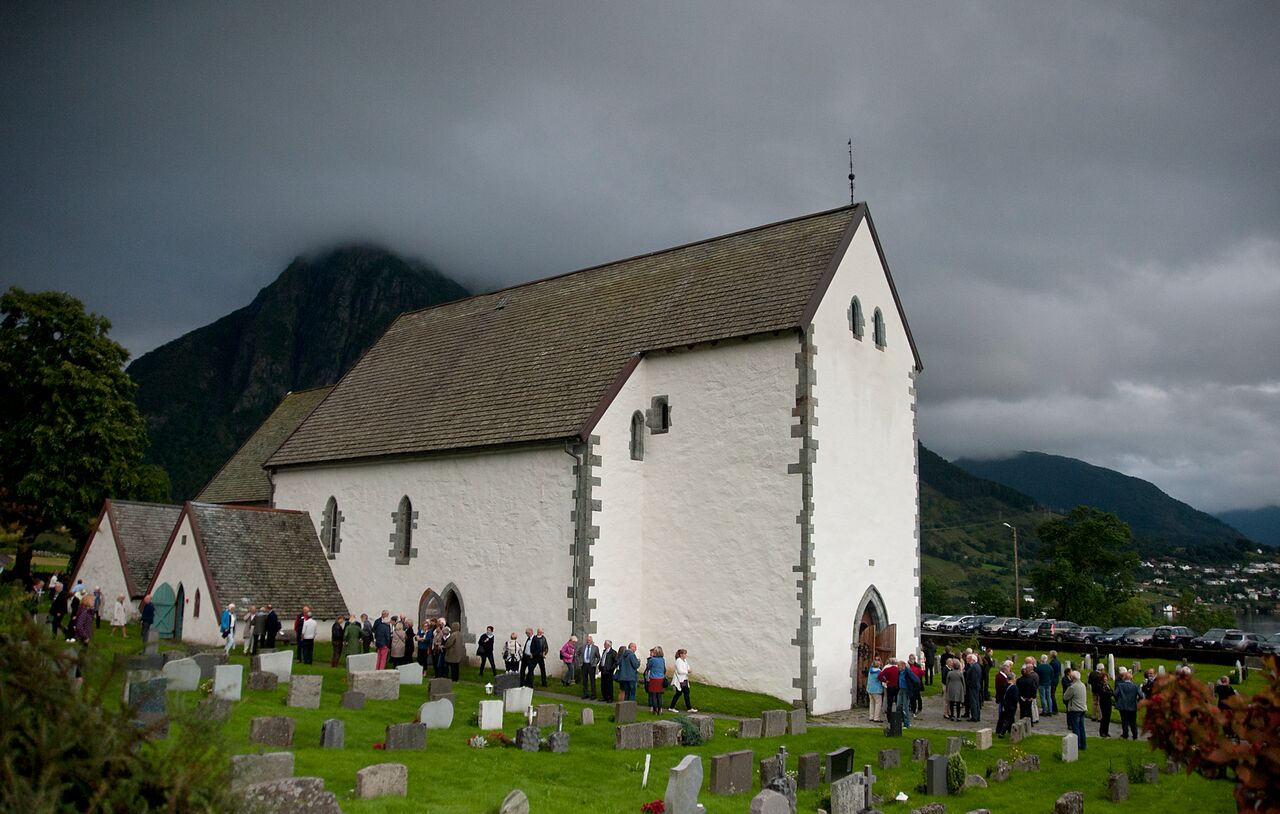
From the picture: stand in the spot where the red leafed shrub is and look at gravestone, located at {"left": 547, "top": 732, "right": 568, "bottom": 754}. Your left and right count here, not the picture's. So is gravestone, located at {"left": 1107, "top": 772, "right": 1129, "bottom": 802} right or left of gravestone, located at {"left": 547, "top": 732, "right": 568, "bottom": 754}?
right

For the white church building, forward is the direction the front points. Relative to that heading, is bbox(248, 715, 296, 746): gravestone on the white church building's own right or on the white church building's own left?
on the white church building's own right

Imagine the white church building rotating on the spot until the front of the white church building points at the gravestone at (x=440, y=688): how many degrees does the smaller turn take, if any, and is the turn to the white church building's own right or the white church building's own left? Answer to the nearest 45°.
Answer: approximately 90° to the white church building's own right

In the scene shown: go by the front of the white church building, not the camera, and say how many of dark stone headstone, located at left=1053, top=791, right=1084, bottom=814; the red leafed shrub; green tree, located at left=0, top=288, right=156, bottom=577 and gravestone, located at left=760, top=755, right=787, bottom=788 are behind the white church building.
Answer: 1

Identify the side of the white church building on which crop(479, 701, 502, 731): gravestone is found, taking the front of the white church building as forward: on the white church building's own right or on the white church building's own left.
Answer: on the white church building's own right

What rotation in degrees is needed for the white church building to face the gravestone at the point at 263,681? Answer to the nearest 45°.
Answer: approximately 90° to its right

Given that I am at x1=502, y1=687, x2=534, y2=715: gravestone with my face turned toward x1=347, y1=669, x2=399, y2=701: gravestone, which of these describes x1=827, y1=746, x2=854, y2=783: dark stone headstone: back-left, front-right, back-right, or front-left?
back-left

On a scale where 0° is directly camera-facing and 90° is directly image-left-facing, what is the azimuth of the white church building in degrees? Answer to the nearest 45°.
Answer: approximately 315°

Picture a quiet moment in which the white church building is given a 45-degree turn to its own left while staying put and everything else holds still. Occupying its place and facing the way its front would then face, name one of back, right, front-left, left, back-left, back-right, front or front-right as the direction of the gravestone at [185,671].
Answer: back-right

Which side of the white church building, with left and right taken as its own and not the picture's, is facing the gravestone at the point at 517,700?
right

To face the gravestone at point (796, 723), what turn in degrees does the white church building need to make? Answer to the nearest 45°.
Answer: approximately 45° to its right

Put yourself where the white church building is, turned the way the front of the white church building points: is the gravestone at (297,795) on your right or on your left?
on your right

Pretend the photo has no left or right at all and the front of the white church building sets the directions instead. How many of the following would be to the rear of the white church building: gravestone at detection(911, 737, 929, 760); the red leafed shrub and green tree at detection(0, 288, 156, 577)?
1

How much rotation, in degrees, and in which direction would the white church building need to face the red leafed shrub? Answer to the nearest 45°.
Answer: approximately 45° to its right

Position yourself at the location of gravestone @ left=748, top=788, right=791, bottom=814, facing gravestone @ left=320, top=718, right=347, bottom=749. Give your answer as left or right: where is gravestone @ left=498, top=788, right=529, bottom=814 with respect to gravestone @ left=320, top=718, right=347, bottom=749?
left

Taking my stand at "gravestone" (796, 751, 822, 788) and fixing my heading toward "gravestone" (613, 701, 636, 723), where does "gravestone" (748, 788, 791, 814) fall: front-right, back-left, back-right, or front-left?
back-left

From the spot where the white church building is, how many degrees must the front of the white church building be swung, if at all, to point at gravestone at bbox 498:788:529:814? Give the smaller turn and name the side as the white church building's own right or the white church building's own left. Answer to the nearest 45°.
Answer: approximately 45° to the white church building's own right

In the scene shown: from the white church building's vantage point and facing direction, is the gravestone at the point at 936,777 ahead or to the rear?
ahead
